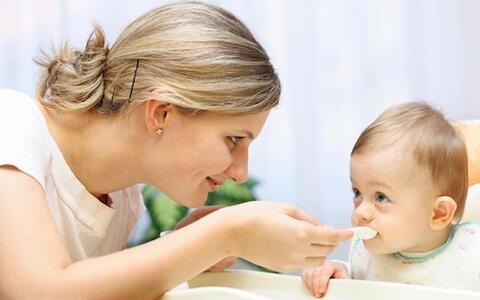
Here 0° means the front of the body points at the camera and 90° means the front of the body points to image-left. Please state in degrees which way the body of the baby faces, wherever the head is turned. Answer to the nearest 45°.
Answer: approximately 45°

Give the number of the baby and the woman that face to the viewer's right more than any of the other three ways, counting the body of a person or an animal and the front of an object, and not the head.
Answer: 1

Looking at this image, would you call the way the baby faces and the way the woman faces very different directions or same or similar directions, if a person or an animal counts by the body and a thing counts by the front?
very different directions

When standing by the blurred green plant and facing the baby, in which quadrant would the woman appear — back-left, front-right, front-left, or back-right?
front-right

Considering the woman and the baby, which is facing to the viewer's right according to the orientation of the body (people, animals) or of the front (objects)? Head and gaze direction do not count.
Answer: the woman

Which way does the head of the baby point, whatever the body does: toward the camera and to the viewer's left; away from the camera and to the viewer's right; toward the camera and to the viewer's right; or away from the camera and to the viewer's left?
toward the camera and to the viewer's left

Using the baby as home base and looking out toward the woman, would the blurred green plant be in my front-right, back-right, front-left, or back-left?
front-right

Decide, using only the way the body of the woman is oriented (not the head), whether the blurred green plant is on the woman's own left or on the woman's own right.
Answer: on the woman's own left

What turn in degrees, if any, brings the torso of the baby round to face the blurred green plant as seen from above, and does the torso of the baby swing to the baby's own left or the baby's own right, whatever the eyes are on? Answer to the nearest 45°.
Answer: approximately 90° to the baby's own right

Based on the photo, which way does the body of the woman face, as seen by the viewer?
to the viewer's right
